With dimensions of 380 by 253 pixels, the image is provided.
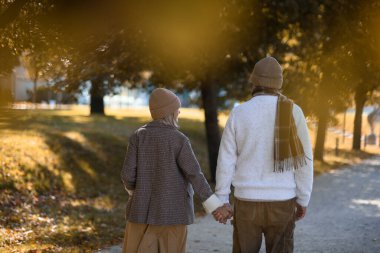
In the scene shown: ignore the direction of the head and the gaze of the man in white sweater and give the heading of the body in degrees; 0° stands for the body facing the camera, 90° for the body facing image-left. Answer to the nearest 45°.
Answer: approximately 180°

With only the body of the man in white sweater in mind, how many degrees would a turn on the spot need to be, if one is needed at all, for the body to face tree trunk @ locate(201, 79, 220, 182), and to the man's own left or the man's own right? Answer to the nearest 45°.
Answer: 0° — they already face it

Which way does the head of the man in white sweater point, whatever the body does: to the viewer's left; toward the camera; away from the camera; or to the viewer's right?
away from the camera
